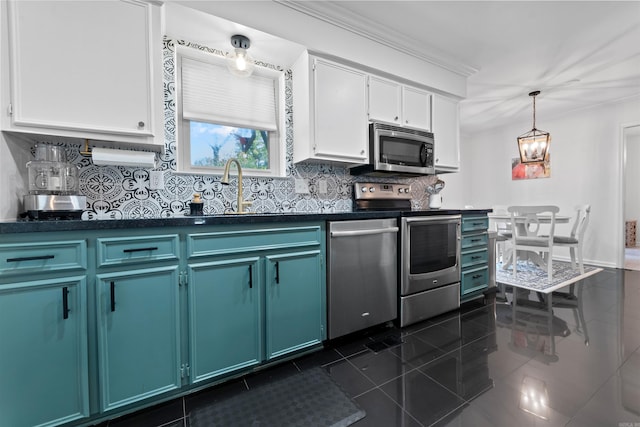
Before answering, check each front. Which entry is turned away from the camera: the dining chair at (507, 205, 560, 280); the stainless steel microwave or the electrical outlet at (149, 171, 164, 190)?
the dining chair

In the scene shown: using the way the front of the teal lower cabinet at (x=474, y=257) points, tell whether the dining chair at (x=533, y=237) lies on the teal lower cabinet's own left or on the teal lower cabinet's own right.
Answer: on the teal lower cabinet's own left

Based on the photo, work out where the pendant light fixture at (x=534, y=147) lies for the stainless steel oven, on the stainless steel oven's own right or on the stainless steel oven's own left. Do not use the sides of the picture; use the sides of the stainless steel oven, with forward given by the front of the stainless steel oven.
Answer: on the stainless steel oven's own left

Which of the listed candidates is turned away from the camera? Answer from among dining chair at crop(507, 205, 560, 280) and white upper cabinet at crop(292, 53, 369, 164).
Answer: the dining chair

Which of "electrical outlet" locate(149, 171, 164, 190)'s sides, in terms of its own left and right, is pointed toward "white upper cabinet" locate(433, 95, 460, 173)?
left

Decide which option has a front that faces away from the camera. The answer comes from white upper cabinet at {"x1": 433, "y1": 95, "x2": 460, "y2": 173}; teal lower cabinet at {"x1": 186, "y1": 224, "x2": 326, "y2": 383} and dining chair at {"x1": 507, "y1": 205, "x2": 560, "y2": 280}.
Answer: the dining chair

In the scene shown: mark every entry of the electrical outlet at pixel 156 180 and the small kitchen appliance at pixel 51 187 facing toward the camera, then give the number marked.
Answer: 2

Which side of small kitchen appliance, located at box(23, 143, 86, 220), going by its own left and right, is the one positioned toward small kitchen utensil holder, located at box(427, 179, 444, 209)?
left

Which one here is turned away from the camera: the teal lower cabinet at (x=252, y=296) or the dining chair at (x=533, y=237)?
the dining chair

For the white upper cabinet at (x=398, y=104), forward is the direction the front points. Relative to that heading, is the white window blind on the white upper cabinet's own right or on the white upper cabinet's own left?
on the white upper cabinet's own right

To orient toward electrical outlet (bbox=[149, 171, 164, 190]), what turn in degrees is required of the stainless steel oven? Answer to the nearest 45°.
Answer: approximately 90° to its right

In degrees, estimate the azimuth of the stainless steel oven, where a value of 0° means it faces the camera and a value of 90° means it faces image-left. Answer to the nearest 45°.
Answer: approximately 315°

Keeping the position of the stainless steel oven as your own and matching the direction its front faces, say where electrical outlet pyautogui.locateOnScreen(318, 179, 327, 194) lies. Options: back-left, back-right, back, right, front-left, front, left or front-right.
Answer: back-right
